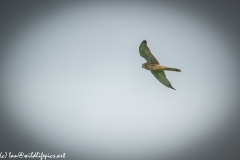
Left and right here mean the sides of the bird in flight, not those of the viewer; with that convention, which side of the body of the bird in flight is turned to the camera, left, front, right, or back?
left
